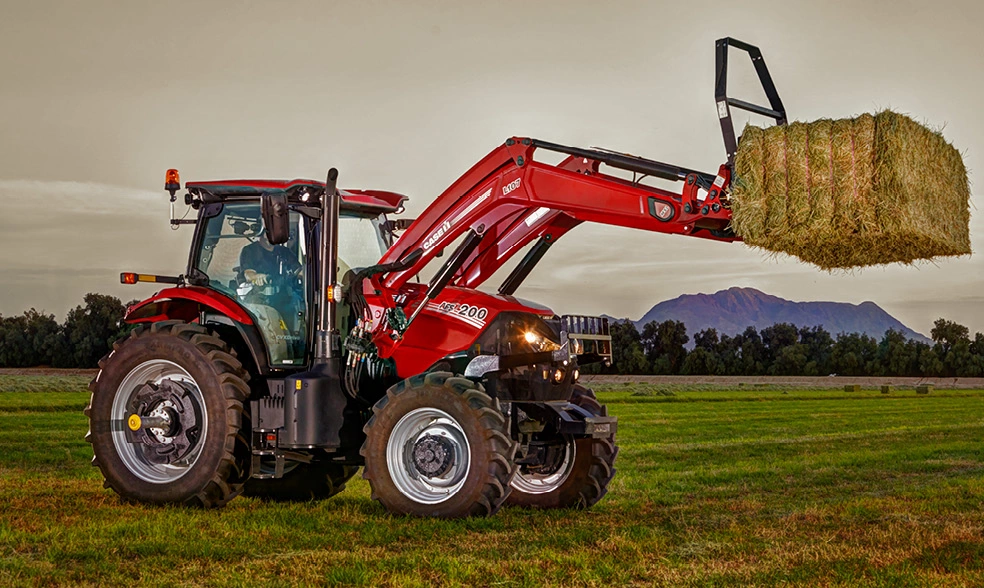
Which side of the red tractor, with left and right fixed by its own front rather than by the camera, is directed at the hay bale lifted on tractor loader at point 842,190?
front

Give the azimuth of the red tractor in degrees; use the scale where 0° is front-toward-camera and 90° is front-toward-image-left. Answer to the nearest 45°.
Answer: approximately 315°
